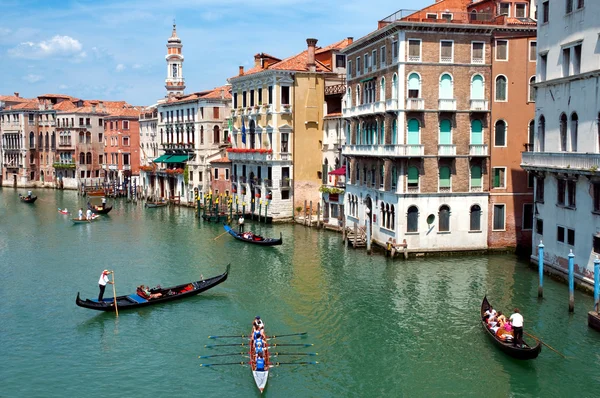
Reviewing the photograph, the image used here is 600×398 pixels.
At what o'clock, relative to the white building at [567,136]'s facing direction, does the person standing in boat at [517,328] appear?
The person standing in boat is roughly at 11 o'clock from the white building.

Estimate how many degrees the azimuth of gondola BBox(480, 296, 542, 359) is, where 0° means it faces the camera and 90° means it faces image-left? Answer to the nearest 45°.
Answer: approximately 135°

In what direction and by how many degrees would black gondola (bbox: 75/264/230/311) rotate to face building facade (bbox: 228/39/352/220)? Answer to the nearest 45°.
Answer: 0° — it already faces it

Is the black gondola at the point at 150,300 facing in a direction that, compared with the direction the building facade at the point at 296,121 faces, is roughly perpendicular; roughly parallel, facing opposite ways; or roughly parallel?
roughly parallel, facing opposite ways

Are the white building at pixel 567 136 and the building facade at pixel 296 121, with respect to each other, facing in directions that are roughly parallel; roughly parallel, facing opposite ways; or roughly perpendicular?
roughly parallel

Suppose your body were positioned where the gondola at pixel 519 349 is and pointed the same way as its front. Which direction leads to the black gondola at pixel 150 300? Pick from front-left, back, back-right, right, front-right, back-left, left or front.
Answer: front-left

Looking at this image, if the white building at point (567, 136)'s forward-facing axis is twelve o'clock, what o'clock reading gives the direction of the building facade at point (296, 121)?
The building facade is roughly at 3 o'clock from the white building.

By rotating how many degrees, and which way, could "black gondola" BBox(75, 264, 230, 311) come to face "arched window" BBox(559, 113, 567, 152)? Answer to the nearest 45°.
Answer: approximately 45° to its right

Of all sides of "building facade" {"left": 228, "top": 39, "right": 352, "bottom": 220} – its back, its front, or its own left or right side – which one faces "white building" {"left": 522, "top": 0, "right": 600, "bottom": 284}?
left

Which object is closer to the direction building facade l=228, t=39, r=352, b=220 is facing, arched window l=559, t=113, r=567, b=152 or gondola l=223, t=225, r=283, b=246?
the gondola

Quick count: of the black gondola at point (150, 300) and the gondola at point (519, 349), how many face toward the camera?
0

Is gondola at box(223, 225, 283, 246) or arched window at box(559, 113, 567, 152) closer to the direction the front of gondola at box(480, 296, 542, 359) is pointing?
the gondola

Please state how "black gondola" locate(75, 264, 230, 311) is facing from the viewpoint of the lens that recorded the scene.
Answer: facing away from the viewer and to the right of the viewer

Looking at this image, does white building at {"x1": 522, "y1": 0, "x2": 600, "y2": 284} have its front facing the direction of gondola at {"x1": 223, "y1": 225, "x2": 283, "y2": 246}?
no

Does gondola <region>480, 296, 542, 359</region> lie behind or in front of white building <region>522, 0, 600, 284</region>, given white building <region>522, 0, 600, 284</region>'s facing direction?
in front

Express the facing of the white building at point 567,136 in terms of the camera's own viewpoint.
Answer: facing the viewer and to the left of the viewer

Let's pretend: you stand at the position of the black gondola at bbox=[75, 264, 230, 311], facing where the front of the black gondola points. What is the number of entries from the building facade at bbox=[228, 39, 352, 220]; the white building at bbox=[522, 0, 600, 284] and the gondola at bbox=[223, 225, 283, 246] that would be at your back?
0

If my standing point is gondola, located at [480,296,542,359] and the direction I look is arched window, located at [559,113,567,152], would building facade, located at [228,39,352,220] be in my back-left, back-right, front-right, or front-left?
front-left
